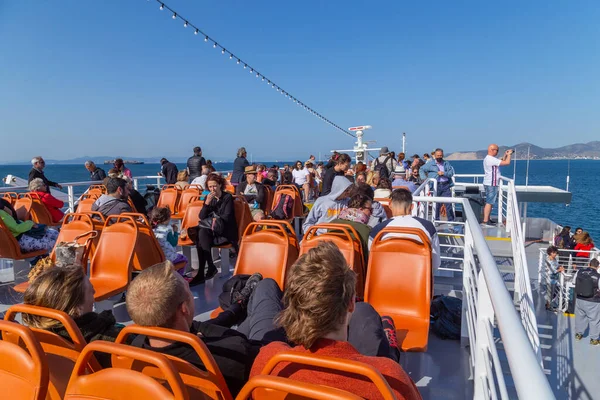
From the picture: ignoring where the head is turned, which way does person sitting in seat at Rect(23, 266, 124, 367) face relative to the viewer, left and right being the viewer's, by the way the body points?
facing away from the viewer and to the right of the viewer

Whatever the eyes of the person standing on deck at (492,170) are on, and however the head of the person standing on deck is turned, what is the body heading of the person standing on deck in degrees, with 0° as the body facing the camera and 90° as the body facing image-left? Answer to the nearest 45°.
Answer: approximately 270°

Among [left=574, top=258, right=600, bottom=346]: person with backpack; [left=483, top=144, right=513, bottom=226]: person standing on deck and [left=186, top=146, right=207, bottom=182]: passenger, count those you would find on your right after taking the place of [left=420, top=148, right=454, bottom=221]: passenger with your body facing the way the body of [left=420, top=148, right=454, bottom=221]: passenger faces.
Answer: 1

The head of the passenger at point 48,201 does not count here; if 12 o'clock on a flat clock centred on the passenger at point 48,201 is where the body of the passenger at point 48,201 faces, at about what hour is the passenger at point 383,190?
the passenger at point 383,190 is roughly at 1 o'clock from the passenger at point 48,201.

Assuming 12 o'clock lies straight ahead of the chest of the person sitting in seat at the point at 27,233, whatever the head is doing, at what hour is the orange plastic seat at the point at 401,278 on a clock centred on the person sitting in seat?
The orange plastic seat is roughly at 2 o'clock from the person sitting in seat.

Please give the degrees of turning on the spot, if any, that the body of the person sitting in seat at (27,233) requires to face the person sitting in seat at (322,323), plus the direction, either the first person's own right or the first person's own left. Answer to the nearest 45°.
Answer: approximately 90° to the first person's own right

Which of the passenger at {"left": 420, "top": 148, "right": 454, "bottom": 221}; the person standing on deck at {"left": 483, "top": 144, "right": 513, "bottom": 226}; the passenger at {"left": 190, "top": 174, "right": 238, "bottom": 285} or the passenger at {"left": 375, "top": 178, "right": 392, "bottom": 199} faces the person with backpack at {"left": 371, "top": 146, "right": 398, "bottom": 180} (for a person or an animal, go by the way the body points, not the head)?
the passenger at {"left": 375, "top": 178, "right": 392, "bottom": 199}

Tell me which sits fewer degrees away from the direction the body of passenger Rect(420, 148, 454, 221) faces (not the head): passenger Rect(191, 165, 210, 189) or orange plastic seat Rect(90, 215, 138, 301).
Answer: the orange plastic seat
